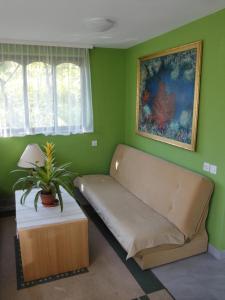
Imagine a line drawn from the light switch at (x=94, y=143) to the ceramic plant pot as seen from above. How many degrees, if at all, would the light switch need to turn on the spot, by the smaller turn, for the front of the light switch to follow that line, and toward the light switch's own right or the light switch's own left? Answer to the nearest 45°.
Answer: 0° — it already faces it

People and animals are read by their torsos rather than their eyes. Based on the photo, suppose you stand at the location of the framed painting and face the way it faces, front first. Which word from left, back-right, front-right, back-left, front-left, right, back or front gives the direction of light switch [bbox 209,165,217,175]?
left

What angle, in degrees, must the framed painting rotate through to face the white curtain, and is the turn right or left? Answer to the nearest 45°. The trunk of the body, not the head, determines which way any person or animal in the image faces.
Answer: approximately 45° to its right

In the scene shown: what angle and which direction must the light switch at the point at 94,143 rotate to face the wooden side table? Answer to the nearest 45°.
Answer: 0° — it already faces it

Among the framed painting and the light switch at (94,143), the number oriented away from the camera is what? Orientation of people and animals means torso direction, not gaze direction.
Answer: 0

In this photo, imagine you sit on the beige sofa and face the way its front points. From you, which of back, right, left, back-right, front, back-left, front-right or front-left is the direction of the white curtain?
right

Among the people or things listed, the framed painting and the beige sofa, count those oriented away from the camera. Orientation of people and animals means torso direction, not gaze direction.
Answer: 0

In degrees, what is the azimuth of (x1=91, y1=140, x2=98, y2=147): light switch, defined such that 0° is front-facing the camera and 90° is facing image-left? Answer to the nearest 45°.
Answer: approximately 0°

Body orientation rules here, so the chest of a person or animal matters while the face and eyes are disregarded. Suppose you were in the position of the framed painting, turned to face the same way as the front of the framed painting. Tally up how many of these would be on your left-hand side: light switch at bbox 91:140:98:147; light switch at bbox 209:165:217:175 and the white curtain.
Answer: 1
